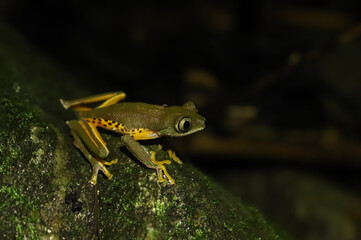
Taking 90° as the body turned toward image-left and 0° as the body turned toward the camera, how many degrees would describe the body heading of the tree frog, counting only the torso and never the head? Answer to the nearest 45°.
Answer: approximately 270°
